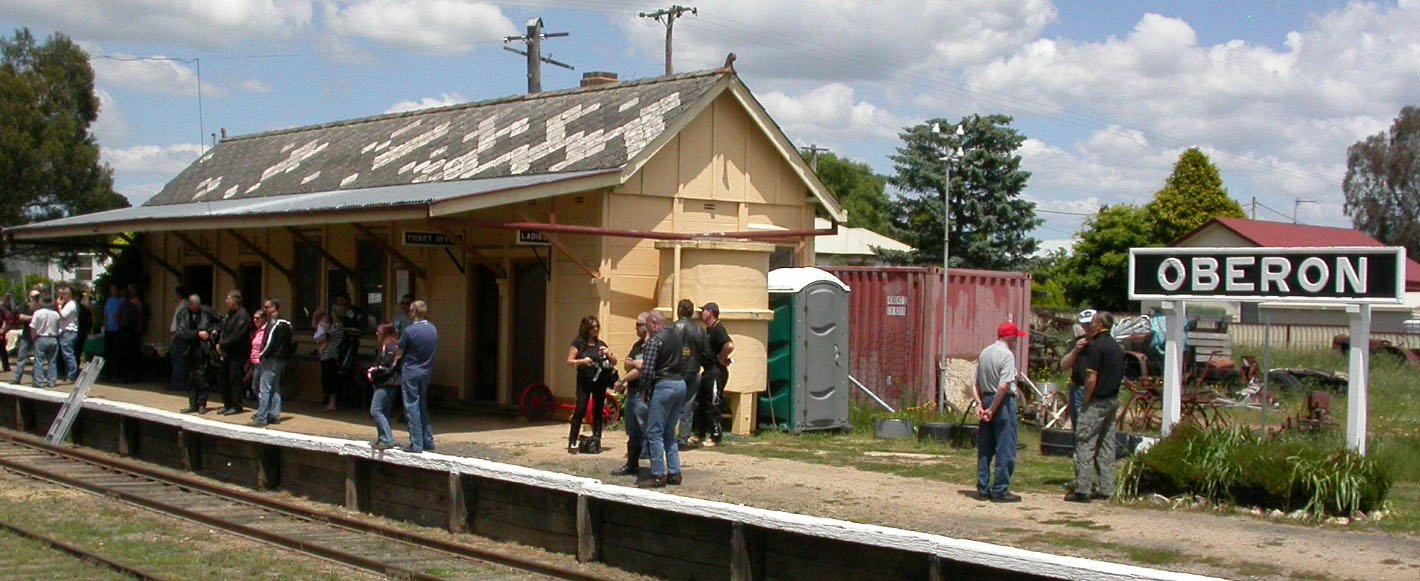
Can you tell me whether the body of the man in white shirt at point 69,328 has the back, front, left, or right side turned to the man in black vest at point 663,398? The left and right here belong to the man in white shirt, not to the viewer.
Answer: left

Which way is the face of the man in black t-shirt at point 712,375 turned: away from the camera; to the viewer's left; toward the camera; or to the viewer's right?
to the viewer's left

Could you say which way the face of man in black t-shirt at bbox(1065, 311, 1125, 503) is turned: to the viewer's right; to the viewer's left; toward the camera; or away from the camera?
to the viewer's left

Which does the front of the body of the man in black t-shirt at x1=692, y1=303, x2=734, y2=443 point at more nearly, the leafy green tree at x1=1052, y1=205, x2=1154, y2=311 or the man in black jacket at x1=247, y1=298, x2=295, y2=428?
the man in black jacket

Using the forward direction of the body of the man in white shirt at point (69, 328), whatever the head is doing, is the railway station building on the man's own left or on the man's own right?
on the man's own left

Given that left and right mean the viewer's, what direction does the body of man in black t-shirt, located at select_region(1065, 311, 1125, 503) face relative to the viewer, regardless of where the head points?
facing away from the viewer and to the left of the viewer

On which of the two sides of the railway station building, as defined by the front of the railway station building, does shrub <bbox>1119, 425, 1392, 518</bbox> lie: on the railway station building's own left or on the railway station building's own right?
on the railway station building's own left

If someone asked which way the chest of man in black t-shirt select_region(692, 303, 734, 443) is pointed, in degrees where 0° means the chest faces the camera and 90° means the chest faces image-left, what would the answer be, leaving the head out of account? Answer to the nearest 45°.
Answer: approximately 90°

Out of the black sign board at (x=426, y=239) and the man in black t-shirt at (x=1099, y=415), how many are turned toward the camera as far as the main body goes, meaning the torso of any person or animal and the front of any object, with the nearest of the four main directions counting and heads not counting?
1

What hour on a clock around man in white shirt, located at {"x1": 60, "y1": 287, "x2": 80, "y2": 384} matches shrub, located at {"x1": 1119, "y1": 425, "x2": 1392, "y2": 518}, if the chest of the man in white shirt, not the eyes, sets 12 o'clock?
The shrub is roughly at 8 o'clock from the man in white shirt.

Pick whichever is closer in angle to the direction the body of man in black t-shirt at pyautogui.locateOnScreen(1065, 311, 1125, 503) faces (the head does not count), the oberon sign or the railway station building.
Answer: the railway station building
